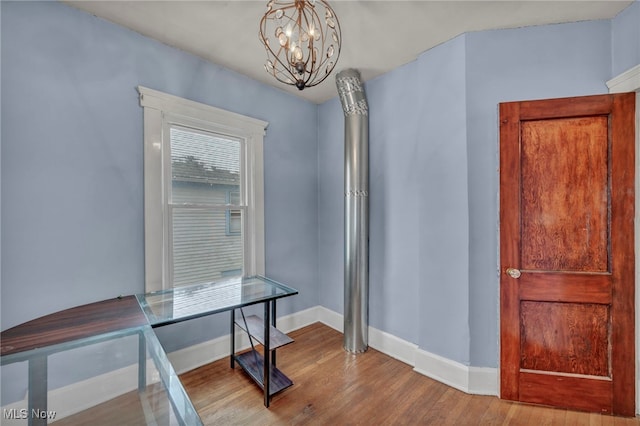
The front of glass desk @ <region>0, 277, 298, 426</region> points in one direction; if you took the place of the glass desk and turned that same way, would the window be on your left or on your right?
on your left

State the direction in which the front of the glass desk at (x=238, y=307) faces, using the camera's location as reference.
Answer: facing the viewer and to the right of the viewer

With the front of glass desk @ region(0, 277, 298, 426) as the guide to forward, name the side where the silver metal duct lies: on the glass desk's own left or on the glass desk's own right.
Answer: on the glass desk's own left

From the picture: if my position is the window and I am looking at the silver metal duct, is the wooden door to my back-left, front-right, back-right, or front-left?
front-right

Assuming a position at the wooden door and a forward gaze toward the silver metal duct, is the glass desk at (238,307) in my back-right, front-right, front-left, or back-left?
front-left
